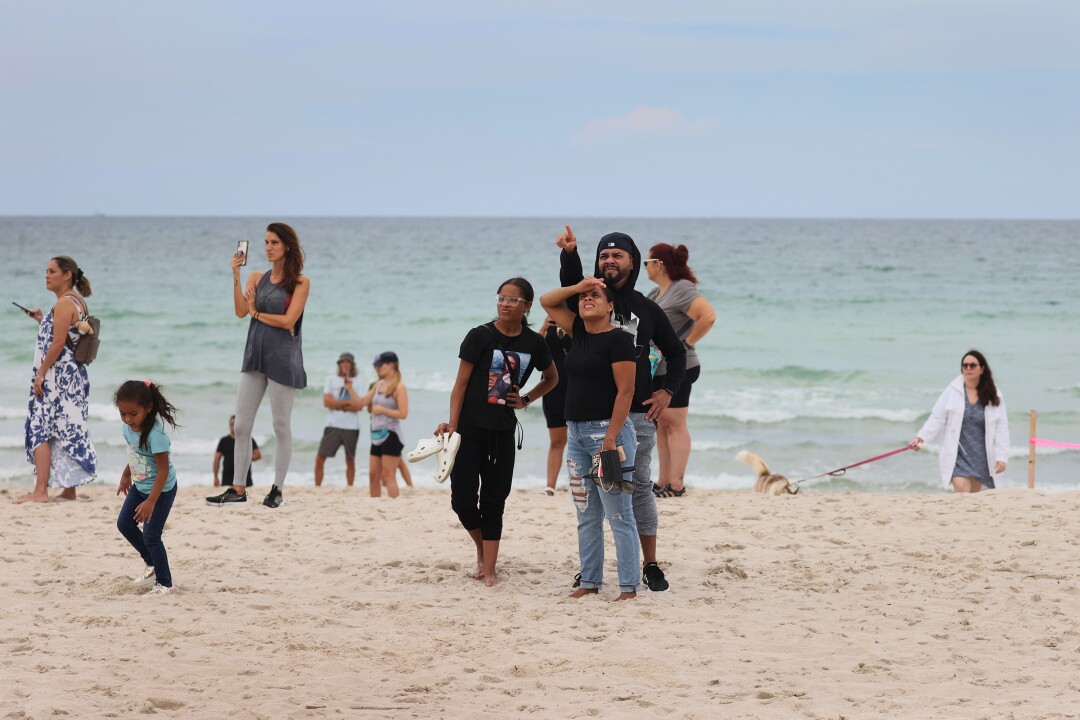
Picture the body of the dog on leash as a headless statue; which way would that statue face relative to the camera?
to the viewer's right

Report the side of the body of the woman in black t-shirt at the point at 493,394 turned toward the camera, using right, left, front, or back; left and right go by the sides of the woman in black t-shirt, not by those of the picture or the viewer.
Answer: front

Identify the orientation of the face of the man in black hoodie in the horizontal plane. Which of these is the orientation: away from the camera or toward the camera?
toward the camera

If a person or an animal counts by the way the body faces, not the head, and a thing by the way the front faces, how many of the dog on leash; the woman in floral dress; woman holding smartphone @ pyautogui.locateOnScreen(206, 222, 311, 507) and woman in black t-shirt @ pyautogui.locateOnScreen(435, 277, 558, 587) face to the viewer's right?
1

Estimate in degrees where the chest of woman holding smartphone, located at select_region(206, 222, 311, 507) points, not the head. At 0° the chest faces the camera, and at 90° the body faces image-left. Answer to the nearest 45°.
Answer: approximately 45°

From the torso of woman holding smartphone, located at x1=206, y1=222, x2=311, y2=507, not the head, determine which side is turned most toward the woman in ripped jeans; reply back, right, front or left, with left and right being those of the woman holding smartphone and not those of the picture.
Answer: left

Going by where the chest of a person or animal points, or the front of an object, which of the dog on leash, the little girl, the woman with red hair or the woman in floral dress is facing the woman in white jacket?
the dog on leash

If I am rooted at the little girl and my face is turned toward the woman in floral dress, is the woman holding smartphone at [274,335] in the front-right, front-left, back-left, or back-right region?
front-right

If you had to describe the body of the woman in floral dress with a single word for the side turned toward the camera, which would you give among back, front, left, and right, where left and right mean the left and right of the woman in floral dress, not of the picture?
left

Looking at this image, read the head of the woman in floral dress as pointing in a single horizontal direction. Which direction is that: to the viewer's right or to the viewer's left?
to the viewer's left

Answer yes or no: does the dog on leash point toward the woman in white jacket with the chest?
yes
